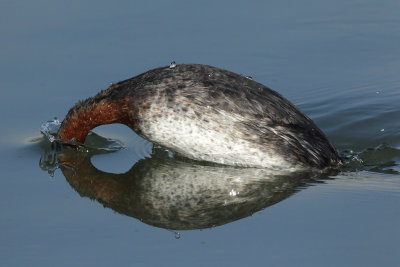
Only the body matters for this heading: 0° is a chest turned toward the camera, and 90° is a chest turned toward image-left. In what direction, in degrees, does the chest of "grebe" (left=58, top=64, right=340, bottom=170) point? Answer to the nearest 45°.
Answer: approximately 90°

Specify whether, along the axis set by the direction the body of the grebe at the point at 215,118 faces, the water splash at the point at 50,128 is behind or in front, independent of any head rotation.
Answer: in front
